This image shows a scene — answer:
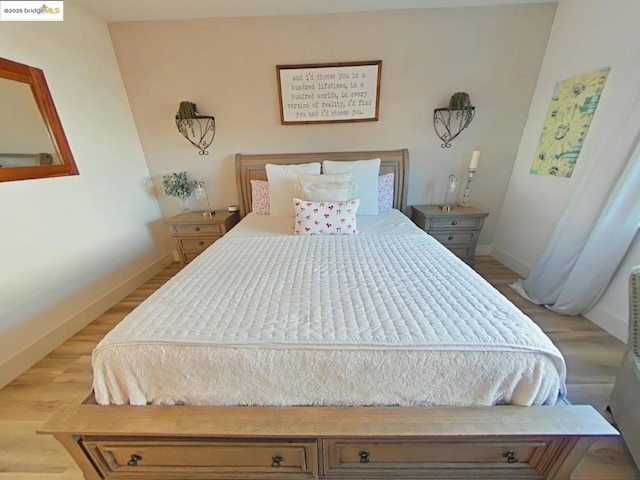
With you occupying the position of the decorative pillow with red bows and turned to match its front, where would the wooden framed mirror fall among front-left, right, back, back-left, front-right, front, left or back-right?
right

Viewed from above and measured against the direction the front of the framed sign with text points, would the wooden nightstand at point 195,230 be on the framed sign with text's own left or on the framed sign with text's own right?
on the framed sign with text's own right

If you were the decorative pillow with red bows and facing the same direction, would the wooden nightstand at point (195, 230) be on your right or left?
on your right

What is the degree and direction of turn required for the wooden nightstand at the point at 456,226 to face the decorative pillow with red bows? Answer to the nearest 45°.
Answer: approximately 45° to its right

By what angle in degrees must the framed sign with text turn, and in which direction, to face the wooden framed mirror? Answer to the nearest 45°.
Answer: approximately 45° to its right

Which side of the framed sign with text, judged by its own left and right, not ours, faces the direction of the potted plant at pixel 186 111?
right
